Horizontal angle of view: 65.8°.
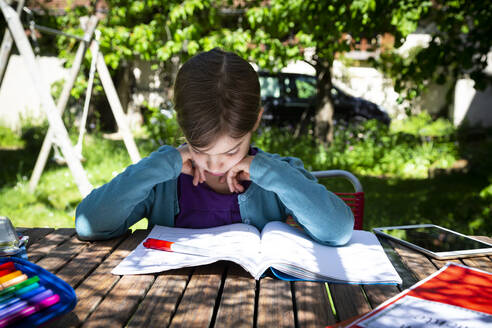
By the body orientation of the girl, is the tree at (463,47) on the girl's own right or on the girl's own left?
on the girl's own left

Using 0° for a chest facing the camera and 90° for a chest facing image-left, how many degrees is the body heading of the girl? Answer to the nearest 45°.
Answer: approximately 0°

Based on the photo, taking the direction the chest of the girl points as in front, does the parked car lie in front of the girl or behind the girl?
behind

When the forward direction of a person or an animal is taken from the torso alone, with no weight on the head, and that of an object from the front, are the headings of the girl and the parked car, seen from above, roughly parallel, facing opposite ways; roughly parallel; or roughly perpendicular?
roughly perpendicular

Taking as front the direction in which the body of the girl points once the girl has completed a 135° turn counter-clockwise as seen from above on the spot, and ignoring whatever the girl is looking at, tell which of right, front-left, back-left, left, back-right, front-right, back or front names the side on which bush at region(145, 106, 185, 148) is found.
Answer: front-left
